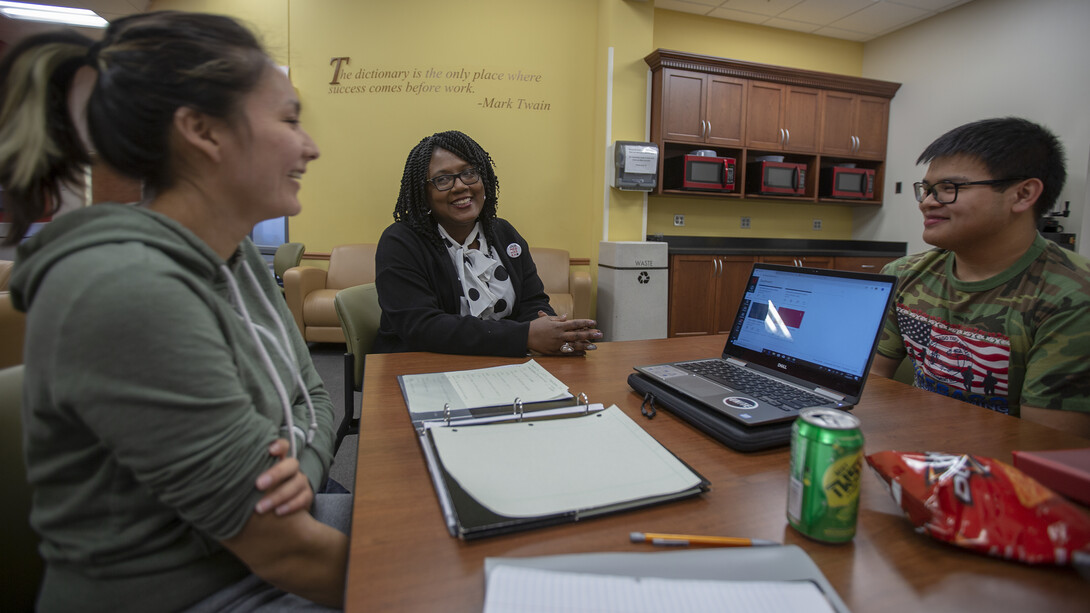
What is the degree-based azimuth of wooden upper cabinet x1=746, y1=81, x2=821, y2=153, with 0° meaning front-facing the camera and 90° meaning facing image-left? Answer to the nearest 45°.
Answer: approximately 0°

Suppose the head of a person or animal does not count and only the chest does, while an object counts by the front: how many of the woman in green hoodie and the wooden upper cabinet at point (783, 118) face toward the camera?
1

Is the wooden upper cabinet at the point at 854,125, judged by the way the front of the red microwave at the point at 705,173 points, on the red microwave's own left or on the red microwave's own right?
on the red microwave's own left

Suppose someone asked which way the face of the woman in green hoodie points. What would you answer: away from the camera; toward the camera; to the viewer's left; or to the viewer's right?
to the viewer's right

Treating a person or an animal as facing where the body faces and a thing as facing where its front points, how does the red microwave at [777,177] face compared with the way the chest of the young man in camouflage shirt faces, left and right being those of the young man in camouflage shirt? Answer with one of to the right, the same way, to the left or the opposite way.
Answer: to the left

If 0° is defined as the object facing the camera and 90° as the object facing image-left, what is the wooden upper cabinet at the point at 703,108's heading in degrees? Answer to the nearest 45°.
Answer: approximately 315°

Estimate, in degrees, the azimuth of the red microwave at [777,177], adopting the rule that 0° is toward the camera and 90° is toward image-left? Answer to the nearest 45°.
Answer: approximately 315°

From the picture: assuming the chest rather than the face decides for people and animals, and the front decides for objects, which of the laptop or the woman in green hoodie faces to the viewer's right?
the woman in green hoodie

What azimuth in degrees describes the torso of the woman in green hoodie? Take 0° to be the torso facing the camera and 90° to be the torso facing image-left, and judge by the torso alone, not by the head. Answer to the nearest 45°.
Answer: approximately 270°
